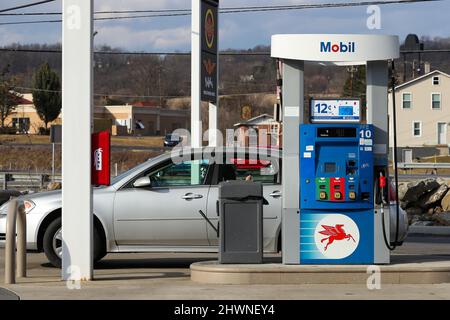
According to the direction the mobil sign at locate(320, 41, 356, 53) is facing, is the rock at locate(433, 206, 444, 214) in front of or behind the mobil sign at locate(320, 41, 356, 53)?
behind

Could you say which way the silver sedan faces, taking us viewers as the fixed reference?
facing to the left of the viewer

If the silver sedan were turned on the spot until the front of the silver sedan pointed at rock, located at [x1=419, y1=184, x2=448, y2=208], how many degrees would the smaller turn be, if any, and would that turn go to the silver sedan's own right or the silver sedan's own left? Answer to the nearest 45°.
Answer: approximately 135° to the silver sedan's own right

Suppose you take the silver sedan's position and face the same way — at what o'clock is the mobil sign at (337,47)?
The mobil sign is roughly at 7 o'clock from the silver sedan.

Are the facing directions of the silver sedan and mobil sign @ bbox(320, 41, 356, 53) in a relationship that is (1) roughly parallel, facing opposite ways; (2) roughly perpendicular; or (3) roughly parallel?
roughly perpendicular

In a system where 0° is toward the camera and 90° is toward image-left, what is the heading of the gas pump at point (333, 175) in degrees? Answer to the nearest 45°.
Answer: approximately 0°
